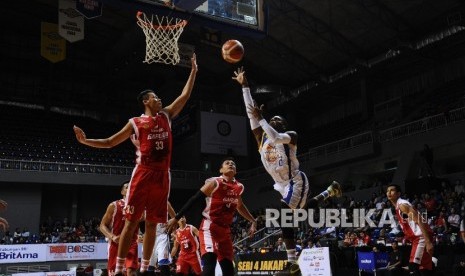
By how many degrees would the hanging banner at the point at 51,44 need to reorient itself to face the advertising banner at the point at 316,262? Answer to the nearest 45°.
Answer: approximately 45° to its left

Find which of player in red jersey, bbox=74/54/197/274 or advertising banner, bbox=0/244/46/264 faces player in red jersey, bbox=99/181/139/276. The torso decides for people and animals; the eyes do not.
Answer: the advertising banner

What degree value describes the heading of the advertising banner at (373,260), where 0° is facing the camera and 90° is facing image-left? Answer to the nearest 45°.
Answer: approximately 0°

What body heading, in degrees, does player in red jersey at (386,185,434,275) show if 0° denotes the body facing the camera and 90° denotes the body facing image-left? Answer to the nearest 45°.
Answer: approximately 90°

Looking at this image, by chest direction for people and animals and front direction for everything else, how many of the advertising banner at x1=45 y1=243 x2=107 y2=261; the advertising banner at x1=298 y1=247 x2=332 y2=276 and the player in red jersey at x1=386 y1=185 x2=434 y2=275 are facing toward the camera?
2
